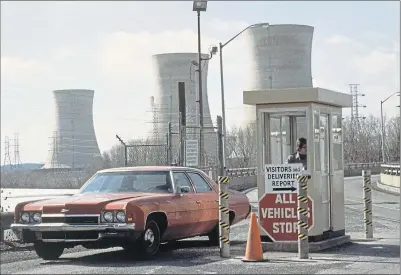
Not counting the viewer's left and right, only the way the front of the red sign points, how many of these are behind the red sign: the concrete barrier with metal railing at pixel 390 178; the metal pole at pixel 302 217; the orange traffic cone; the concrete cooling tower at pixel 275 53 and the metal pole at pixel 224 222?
2

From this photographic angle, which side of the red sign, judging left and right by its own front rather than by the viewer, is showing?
front

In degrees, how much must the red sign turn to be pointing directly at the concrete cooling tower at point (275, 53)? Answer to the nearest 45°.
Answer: approximately 180°

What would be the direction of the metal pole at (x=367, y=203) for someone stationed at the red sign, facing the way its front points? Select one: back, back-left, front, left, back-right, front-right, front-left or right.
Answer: back-left

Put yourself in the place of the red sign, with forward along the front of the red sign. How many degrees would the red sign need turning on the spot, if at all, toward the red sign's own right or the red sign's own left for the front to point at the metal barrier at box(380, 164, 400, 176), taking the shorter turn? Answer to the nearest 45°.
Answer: approximately 180°

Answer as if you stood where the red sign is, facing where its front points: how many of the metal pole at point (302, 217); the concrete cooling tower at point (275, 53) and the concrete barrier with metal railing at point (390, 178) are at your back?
2

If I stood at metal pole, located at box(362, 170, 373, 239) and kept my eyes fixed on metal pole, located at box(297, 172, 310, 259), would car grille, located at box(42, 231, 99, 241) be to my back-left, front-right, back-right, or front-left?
front-right

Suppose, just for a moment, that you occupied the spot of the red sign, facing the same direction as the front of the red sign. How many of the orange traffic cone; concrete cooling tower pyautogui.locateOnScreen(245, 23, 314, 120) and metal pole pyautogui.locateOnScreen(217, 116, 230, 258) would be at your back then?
1

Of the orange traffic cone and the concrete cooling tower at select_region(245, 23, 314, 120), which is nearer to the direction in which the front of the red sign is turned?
the orange traffic cone

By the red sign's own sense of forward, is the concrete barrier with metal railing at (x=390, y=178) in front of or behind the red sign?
behind

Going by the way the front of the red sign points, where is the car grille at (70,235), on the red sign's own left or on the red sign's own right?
on the red sign's own right

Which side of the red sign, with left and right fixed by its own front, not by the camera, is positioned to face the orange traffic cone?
front

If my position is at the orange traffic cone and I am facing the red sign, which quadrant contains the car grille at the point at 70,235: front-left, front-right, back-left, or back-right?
back-left

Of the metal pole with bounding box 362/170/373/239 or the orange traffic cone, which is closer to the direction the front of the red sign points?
the orange traffic cone

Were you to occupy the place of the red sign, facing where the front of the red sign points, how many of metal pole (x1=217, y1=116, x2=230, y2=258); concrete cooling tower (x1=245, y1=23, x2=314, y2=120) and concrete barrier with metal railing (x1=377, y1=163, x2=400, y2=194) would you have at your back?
2
